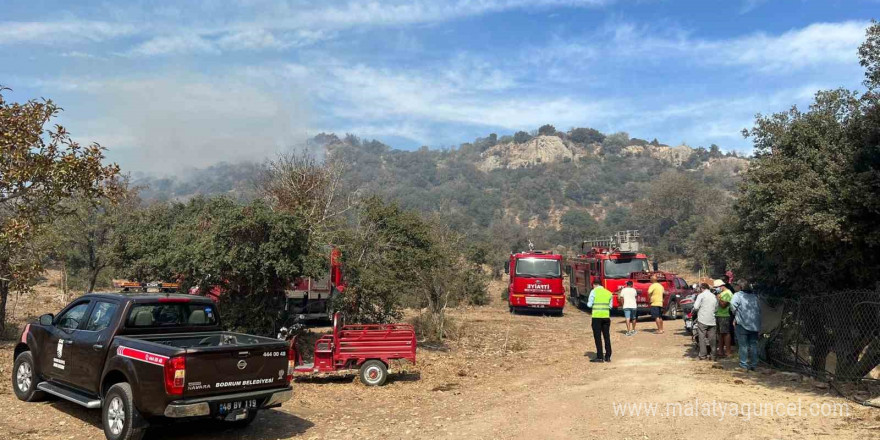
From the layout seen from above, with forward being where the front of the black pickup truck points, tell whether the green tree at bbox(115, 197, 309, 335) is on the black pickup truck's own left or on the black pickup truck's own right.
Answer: on the black pickup truck's own right

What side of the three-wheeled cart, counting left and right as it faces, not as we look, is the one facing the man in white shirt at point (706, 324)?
back

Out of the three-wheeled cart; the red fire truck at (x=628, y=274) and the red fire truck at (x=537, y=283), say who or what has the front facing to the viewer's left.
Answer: the three-wheeled cart

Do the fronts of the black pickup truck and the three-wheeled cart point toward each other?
no

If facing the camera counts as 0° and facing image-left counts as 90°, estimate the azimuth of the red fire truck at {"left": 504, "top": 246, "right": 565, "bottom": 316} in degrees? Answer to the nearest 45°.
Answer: approximately 0°

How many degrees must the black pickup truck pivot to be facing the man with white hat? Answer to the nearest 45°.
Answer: approximately 135° to its right

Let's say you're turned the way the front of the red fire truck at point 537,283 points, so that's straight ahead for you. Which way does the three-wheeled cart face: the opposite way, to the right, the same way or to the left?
to the right

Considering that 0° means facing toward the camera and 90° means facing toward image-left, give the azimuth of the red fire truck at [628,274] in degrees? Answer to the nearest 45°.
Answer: approximately 315°

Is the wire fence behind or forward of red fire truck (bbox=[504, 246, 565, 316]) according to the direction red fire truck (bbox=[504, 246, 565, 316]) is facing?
forward

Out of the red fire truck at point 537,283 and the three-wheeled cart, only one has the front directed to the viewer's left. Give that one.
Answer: the three-wheeled cart

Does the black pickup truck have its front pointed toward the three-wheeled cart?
no

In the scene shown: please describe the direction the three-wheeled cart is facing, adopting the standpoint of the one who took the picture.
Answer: facing to the left of the viewer

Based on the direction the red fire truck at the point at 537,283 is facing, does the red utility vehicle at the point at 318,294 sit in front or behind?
in front

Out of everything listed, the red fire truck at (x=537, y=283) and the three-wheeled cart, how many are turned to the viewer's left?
1

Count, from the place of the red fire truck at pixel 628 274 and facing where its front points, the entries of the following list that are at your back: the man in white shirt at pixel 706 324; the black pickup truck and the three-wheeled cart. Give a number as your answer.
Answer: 0

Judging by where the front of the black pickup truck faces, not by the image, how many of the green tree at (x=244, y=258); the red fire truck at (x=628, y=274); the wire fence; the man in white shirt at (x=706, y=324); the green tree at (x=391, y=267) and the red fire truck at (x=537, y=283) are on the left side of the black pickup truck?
0

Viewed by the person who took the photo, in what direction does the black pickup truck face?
facing away from the viewer and to the left of the viewer

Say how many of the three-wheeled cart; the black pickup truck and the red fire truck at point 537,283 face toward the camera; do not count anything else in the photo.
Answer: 1

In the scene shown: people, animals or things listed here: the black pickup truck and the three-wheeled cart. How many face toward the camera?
0

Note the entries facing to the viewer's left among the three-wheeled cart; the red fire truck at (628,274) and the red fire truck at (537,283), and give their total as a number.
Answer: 1

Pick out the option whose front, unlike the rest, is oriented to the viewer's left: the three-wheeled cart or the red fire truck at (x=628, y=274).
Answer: the three-wheeled cart
